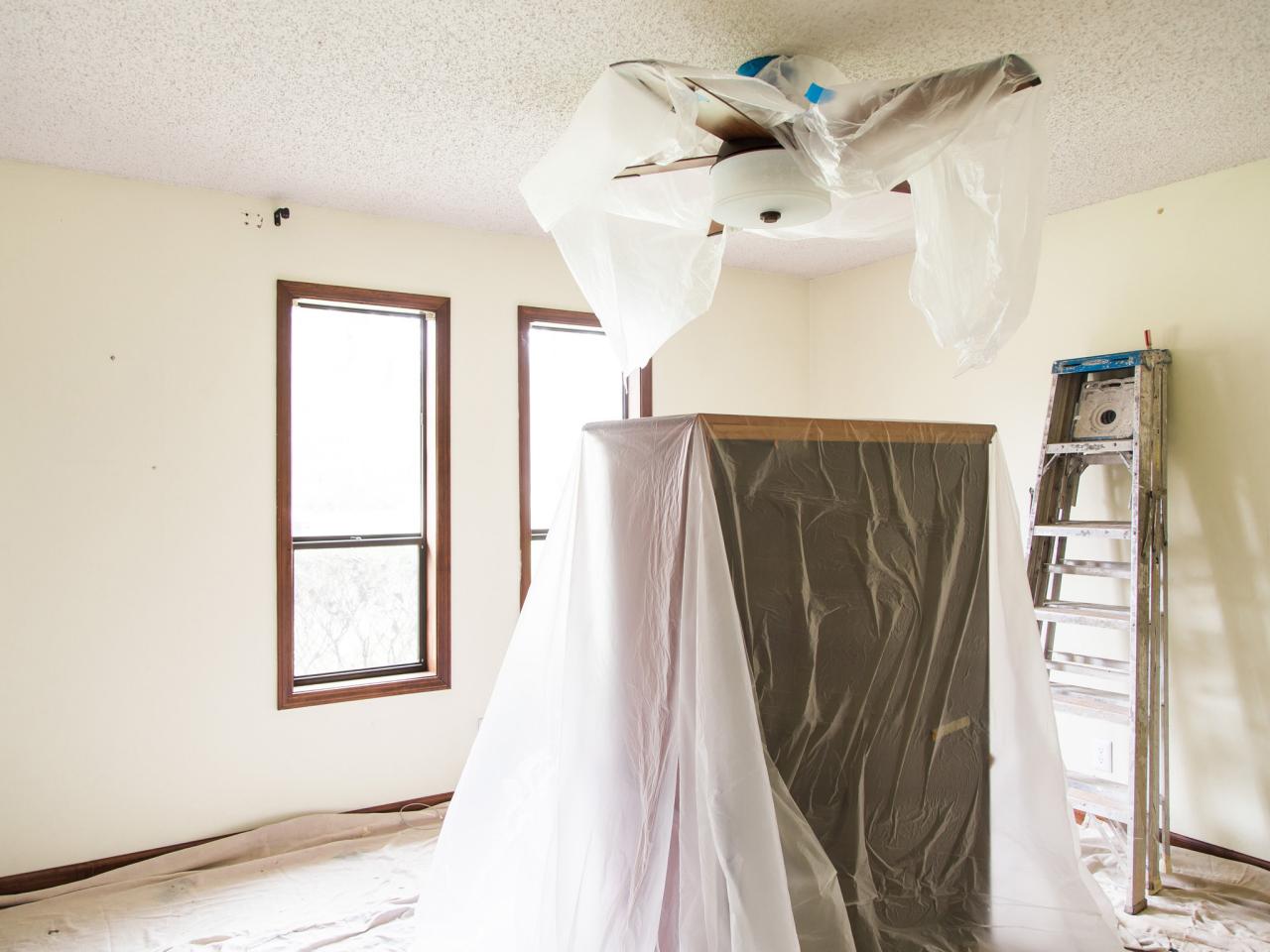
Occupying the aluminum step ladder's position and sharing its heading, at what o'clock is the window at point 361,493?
The window is roughly at 1 o'clock from the aluminum step ladder.

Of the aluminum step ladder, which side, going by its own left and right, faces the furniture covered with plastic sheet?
front

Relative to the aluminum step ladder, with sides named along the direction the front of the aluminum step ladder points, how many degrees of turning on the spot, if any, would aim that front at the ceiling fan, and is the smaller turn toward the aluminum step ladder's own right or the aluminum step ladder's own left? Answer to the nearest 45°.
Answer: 0° — it already faces it

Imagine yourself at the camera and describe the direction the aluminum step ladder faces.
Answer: facing the viewer and to the left of the viewer

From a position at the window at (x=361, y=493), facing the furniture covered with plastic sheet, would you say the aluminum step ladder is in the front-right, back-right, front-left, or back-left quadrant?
front-left

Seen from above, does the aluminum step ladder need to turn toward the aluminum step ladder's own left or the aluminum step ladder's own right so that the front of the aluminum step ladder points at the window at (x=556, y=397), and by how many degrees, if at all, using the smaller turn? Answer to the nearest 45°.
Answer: approximately 45° to the aluminum step ladder's own right

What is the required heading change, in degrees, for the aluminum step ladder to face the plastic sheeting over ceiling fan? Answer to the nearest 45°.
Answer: approximately 45° to its left
